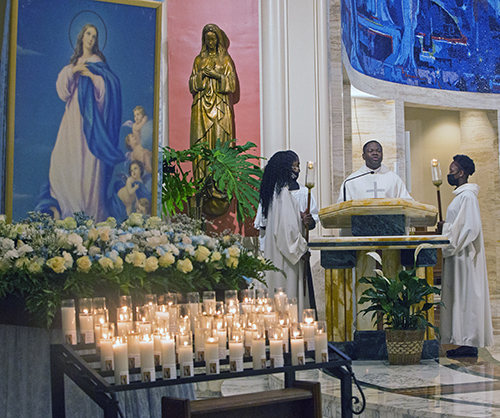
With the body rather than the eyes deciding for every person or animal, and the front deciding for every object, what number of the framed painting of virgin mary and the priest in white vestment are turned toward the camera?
2

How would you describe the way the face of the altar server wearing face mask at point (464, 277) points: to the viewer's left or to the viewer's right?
to the viewer's left

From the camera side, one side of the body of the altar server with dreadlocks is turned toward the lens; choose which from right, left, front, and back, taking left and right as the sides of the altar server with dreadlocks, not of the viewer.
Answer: right

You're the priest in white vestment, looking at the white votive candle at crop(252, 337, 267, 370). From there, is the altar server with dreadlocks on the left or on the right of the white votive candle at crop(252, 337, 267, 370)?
right

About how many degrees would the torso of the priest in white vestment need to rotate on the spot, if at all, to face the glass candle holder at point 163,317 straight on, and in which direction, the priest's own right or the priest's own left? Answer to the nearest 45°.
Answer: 0° — they already face it

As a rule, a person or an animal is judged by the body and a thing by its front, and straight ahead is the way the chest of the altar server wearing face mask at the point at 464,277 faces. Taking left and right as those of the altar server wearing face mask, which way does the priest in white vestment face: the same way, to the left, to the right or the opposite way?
to the left

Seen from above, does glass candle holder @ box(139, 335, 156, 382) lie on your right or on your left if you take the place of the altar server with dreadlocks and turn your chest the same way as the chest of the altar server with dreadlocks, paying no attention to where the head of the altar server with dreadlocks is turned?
on your right

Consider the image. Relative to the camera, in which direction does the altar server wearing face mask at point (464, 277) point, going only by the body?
to the viewer's left
